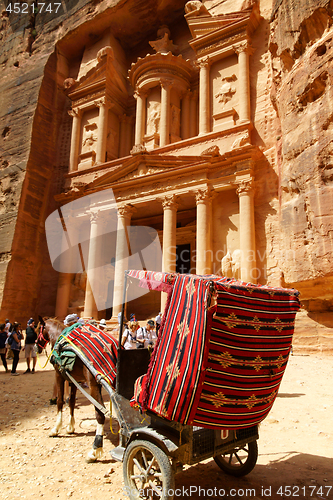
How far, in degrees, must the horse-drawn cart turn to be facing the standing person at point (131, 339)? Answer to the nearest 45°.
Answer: approximately 45° to its right

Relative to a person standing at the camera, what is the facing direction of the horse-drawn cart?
facing away from the viewer and to the left of the viewer
